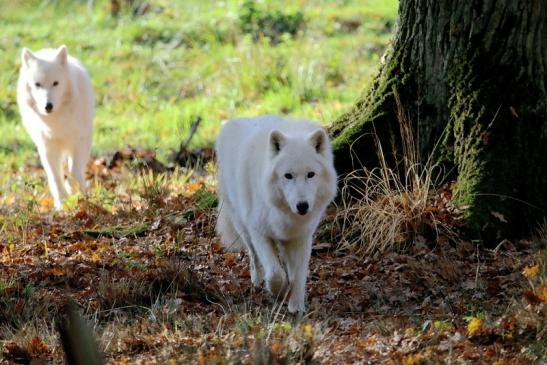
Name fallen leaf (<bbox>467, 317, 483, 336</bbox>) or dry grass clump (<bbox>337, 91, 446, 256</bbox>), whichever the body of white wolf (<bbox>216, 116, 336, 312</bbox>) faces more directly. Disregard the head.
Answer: the fallen leaf

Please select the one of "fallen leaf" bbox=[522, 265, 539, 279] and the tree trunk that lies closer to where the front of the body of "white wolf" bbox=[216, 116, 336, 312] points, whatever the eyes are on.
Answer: the fallen leaf

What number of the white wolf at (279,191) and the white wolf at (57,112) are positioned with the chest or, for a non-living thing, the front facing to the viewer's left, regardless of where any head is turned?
0

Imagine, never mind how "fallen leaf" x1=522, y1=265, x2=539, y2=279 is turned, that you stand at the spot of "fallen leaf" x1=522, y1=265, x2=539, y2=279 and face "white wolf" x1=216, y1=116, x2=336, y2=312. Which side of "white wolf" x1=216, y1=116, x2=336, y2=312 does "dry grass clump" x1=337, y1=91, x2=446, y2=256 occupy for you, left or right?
right

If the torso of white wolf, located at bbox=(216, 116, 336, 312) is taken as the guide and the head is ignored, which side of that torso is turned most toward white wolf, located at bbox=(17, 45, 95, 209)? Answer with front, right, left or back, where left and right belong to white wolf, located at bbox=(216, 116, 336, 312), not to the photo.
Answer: back

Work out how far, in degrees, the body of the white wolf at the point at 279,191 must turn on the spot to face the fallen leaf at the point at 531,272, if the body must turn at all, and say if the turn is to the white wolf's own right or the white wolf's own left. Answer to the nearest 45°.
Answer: approximately 45° to the white wolf's own left

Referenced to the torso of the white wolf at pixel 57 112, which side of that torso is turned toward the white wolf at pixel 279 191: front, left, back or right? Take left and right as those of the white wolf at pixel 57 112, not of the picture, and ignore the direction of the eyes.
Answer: front

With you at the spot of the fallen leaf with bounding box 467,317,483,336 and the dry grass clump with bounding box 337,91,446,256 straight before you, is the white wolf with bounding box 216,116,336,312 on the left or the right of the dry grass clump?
left

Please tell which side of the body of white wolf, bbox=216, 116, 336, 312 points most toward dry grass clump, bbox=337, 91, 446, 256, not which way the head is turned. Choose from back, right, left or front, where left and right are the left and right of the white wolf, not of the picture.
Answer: left

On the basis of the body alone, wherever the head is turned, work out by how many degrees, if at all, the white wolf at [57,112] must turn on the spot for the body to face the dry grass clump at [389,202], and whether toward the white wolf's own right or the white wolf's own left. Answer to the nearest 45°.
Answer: approximately 45° to the white wolf's own left

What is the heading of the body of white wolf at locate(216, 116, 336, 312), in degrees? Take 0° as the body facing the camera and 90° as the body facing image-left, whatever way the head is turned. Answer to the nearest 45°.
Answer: approximately 315°
